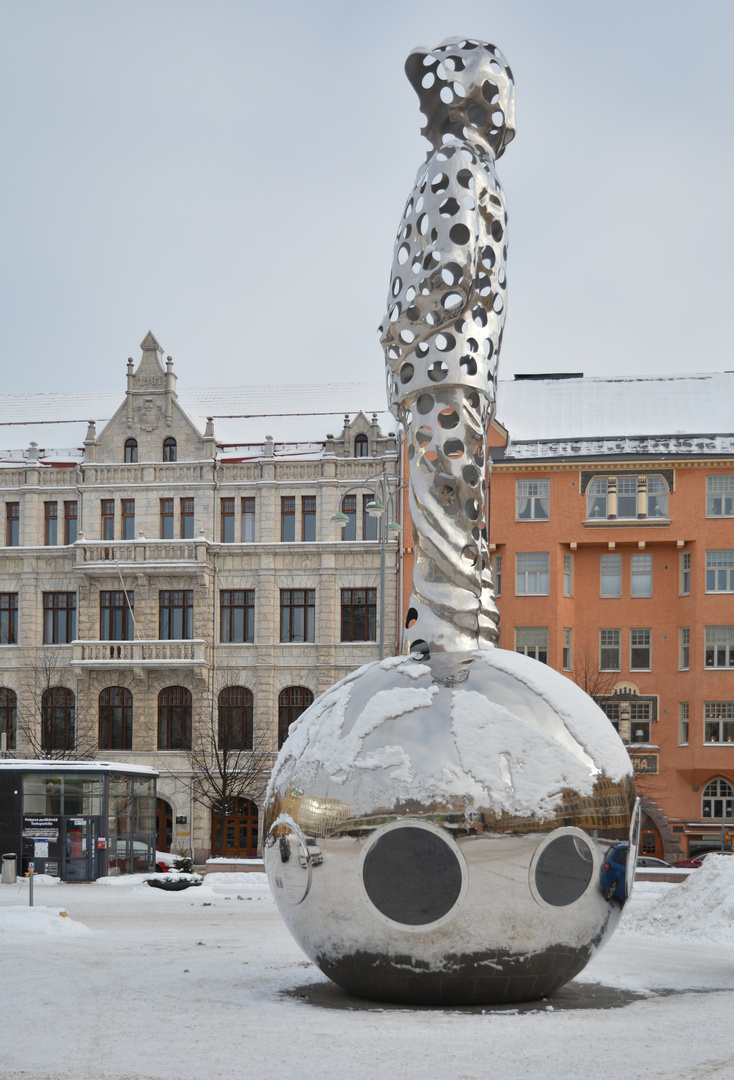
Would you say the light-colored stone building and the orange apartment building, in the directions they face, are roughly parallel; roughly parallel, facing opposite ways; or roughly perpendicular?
roughly parallel

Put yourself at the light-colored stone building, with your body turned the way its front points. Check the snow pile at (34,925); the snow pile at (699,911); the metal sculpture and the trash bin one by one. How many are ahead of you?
4

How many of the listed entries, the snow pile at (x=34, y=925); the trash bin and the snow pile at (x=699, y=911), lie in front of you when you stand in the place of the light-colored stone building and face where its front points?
3

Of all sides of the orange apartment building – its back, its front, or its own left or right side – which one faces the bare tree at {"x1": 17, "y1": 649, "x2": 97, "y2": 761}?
right

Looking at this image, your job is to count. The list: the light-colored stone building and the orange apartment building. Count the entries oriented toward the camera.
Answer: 2

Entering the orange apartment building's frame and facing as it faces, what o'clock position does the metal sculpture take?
The metal sculpture is roughly at 12 o'clock from the orange apartment building.

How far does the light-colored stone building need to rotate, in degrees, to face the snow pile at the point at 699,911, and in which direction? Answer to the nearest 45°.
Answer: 0° — it already faces it

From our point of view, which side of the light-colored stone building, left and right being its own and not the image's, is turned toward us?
front

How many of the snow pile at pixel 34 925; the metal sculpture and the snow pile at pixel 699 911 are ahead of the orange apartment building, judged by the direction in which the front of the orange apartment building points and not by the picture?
3

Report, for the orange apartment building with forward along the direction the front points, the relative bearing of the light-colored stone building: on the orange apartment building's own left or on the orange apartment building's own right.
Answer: on the orange apartment building's own right

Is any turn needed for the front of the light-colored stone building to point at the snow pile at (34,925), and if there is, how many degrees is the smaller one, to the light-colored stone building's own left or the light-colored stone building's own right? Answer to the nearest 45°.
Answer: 0° — it already faces it

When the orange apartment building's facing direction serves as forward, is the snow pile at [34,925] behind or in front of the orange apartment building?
in front

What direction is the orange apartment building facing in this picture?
toward the camera
